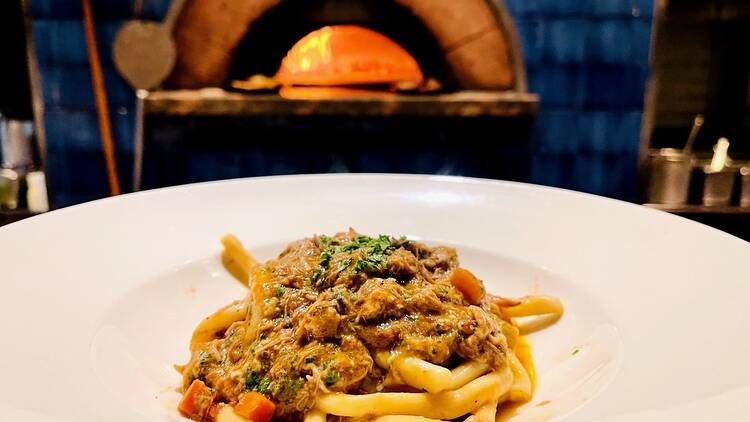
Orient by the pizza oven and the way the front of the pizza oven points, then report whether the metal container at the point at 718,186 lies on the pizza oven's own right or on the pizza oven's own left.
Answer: on the pizza oven's own left

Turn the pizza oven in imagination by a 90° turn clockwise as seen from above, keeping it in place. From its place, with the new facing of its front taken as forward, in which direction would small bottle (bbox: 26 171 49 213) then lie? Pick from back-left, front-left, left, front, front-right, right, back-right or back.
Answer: front

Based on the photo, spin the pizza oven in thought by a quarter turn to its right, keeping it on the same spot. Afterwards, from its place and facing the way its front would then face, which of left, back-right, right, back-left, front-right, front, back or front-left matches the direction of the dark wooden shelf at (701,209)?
back

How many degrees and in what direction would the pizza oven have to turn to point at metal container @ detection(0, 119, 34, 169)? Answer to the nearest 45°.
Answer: approximately 90° to its right

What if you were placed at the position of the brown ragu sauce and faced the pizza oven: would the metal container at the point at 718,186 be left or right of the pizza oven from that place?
right

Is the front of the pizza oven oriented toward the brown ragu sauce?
yes

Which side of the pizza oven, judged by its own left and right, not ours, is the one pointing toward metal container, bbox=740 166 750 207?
left

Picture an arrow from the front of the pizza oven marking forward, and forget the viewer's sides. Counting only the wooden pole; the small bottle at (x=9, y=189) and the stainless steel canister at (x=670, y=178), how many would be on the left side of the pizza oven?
1

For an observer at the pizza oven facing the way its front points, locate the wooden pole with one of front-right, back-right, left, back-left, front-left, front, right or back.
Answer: right

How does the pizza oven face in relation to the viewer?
toward the camera

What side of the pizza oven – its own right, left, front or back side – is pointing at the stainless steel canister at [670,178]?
left

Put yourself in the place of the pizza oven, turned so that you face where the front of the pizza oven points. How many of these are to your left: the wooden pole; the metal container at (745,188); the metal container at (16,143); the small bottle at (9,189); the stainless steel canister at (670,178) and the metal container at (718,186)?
3

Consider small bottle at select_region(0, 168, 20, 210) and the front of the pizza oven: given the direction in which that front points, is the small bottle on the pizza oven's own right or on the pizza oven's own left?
on the pizza oven's own right

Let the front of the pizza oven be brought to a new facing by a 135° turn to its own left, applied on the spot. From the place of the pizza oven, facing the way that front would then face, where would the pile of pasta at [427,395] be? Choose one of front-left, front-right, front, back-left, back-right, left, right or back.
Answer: back-right
